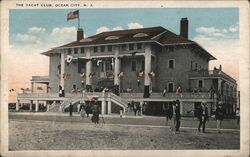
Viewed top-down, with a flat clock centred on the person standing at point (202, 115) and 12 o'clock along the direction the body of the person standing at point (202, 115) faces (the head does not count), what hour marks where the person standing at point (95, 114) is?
the person standing at point (95, 114) is roughly at 3 o'clock from the person standing at point (202, 115).
